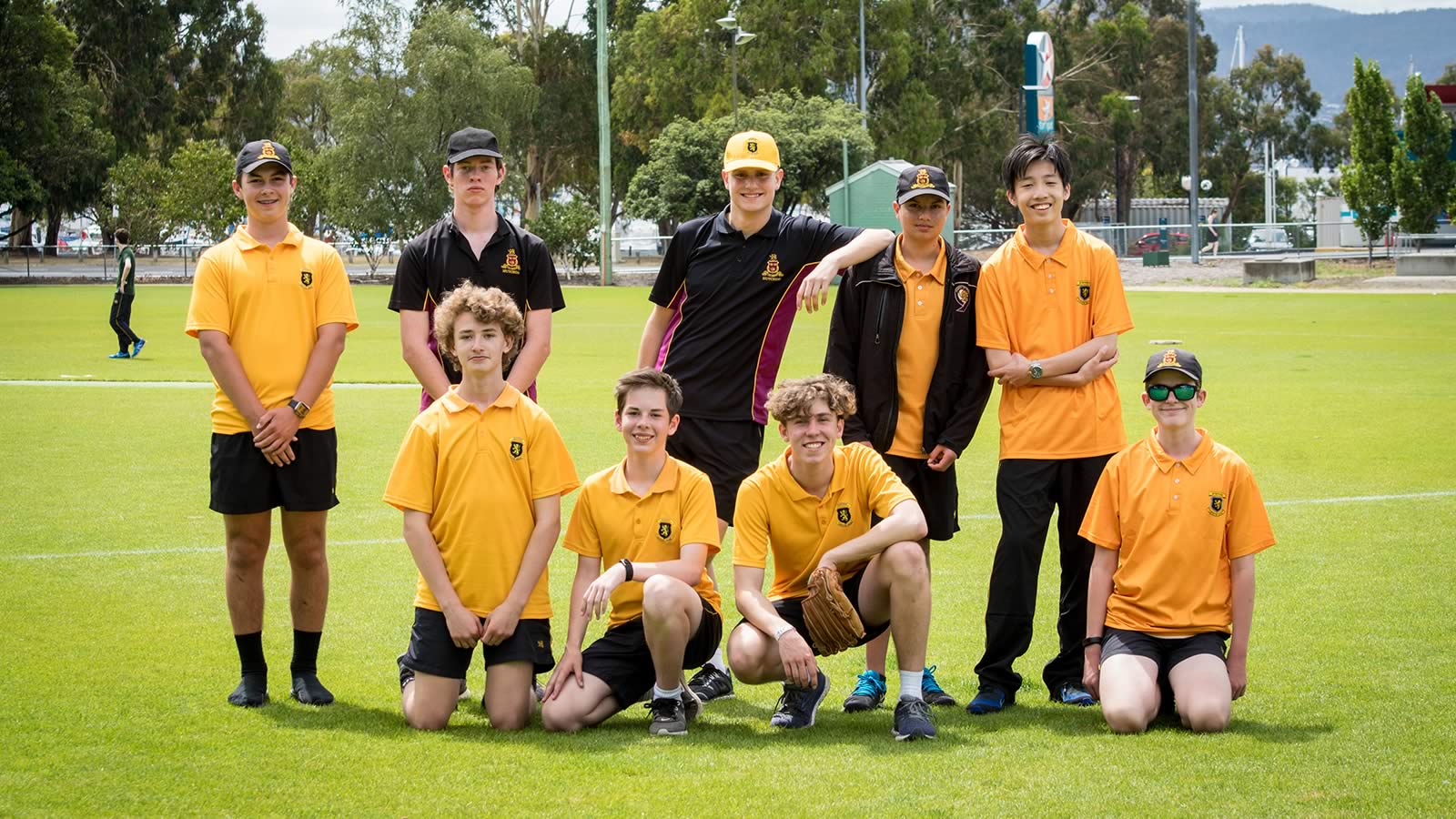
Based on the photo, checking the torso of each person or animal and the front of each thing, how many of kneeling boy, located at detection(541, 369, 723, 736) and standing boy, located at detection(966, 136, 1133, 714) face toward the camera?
2

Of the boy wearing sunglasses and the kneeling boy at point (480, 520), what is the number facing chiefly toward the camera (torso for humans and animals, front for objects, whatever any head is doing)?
2

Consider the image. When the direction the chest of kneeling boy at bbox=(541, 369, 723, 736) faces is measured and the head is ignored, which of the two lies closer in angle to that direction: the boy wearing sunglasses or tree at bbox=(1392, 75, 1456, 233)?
the boy wearing sunglasses

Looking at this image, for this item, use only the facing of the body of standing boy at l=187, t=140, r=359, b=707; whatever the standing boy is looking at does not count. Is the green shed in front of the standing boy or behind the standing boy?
behind

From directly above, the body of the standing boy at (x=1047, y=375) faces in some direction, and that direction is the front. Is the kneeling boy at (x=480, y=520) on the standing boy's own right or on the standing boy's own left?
on the standing boy's own right

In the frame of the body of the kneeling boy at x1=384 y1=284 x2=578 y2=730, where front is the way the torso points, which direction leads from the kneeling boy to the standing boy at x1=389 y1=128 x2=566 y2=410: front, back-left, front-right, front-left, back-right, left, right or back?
back
